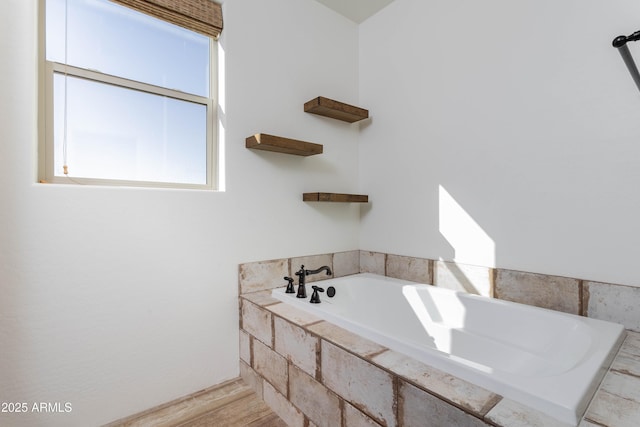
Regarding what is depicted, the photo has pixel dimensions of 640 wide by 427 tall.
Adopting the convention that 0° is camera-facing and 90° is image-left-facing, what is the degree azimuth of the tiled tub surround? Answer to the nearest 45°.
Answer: approximately 45°

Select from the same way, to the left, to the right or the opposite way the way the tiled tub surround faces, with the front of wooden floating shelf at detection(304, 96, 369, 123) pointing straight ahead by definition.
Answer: to the right

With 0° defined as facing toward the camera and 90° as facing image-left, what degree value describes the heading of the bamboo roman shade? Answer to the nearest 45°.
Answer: approximately 315°

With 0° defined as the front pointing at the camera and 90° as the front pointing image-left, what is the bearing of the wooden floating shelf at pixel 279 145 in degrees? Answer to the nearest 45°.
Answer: approximately 315°

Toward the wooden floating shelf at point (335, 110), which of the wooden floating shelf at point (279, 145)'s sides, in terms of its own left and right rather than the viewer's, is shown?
left
